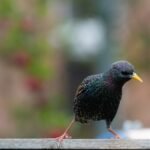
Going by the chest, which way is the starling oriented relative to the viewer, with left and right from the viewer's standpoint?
facing the viewer and to the right of the viewer
